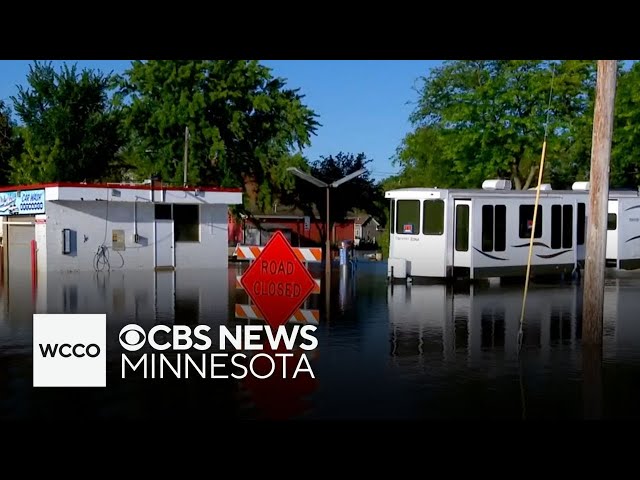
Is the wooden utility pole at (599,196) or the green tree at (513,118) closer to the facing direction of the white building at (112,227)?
the wooden utility pole

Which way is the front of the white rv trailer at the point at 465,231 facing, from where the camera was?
facing the viewer and to the left of the viewer

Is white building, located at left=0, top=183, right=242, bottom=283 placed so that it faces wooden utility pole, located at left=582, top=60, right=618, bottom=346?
no

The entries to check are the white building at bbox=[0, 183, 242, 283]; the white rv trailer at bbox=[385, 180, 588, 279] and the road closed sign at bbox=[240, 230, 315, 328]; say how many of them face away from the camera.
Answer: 0

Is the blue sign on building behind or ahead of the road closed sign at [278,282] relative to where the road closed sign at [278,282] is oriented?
behind

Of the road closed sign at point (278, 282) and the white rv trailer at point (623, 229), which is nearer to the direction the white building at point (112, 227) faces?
the road closed sign

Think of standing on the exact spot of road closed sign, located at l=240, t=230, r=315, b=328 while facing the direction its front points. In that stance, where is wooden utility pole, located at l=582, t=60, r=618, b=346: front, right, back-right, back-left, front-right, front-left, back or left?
left

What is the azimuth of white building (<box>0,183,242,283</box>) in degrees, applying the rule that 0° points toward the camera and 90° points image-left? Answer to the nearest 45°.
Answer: approximately 45°

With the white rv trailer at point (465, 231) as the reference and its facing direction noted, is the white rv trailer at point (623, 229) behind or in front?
behind

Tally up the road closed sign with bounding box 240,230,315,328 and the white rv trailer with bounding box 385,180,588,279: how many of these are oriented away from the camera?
0

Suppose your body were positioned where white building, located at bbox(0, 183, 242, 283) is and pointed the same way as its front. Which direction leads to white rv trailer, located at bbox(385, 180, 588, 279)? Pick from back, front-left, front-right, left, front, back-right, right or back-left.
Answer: left

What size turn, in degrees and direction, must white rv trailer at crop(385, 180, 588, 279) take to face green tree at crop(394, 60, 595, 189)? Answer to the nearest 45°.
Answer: approximately 135° to its right

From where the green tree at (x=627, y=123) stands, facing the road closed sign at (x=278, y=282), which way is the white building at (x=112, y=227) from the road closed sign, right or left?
right

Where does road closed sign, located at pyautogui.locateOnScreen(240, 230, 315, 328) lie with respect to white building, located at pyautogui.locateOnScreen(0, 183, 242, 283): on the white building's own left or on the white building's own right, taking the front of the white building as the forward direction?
on the white building's own left

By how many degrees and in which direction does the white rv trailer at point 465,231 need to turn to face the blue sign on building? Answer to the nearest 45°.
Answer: approximately 45° to its right

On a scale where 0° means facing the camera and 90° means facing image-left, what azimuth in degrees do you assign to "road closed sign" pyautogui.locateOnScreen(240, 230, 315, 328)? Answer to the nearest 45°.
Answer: approximately 0°
